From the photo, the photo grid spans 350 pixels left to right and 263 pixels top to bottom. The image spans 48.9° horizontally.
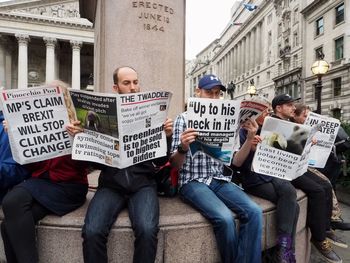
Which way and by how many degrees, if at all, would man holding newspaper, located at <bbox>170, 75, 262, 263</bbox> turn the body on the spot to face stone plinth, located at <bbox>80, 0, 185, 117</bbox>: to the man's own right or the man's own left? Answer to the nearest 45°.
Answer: approximately 180°

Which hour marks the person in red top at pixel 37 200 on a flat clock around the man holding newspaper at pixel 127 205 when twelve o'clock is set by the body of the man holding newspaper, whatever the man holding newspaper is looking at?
The person in red top is roughly at 3 o'clock from the man holding newspaper.

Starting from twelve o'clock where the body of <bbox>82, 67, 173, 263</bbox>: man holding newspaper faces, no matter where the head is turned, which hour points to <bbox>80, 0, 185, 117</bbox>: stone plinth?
The stone plinth is roughly at 6 o'clock from the man holding newspaper.

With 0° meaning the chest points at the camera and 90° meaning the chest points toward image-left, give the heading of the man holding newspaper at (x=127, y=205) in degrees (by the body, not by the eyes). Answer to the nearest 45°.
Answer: approximately 0°

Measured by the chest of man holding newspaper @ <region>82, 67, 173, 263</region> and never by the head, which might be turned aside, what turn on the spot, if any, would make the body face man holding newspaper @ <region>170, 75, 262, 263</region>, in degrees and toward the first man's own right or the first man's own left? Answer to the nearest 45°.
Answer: approximately 90° to the first man's own left

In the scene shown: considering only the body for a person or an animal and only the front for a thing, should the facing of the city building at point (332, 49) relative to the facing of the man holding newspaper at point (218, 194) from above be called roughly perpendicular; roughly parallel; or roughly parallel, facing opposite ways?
roughly perpendicular

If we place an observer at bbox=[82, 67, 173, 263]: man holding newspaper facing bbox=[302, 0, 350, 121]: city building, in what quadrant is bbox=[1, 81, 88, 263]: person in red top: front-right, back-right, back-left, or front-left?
back-left

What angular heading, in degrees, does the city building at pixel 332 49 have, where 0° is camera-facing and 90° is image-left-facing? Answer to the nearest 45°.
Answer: approximately 45°
